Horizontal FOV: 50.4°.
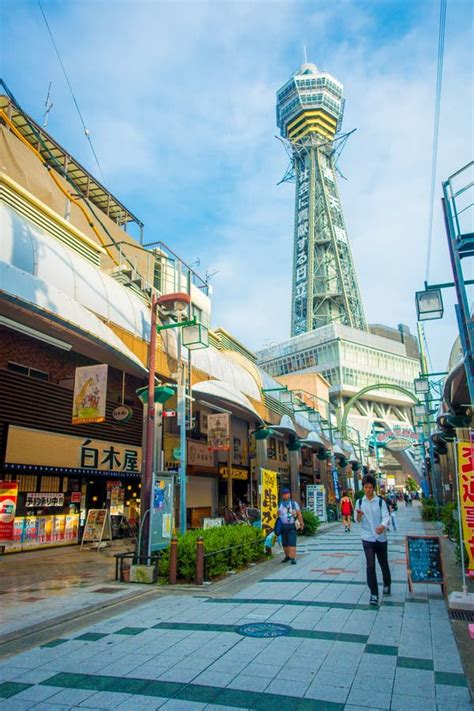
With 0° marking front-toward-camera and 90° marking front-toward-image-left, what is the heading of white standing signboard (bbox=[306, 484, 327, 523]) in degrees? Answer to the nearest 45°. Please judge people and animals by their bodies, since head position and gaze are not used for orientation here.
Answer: approximately 0°

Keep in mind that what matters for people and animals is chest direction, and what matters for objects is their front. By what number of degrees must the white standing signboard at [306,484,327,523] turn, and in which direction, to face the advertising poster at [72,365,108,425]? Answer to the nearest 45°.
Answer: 0° — it already faces it

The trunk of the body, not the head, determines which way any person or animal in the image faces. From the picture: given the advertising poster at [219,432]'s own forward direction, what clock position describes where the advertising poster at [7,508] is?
the advertising poster at [7,508] is roughly at 2 o'clock from the advertising poster at [219,432].

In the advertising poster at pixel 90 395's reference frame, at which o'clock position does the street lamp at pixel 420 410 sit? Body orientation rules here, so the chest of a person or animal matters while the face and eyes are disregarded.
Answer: The street lamp is roughly at 8 o'clock from the advertising poster.

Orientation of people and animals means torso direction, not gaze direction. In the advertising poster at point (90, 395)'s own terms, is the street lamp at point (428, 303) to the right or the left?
on its left

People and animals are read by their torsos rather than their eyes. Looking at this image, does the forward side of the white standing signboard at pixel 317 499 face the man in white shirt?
yes

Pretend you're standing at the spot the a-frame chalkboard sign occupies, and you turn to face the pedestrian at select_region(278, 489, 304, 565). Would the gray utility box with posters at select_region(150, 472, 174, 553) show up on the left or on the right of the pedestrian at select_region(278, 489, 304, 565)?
left

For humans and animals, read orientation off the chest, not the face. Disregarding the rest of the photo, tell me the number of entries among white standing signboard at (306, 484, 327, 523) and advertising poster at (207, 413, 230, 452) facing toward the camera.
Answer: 2
